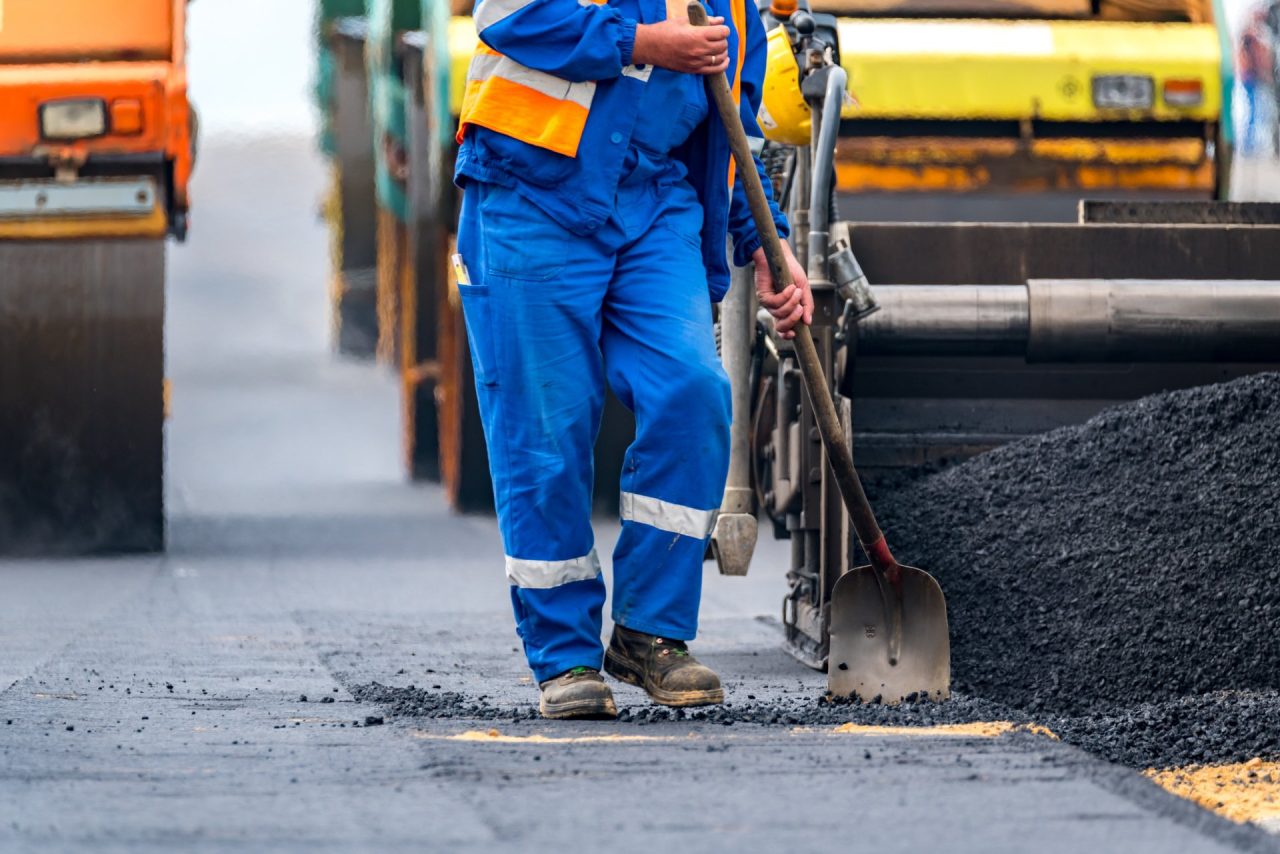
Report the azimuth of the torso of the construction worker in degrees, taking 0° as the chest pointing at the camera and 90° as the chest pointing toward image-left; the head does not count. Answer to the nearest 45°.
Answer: approximately 315°

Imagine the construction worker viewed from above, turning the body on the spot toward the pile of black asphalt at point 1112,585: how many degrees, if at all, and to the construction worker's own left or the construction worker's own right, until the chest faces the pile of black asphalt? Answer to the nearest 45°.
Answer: approximately 45° to the construction worker's own left
